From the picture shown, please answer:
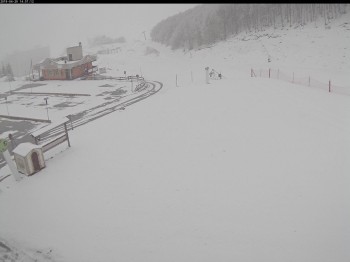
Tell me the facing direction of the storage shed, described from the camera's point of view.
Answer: facing the viewer and to the right of the viewer
